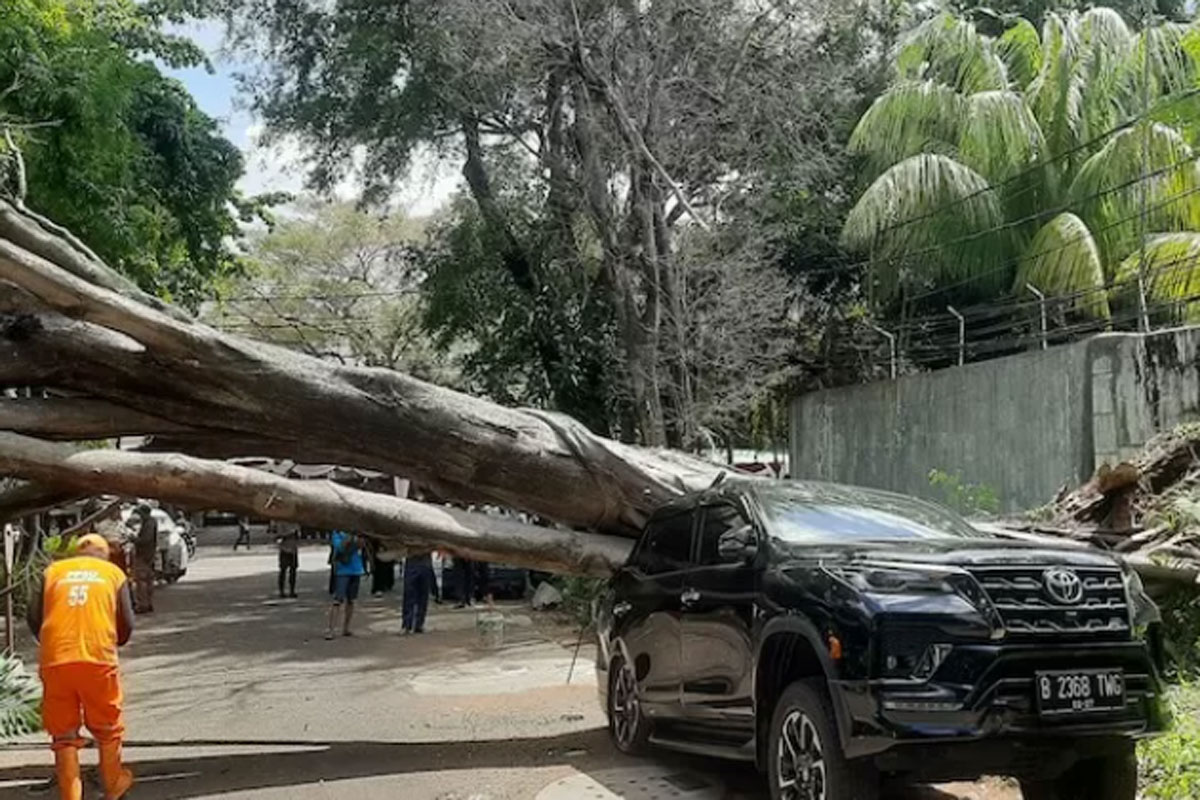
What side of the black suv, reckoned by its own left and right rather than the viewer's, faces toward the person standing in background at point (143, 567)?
back

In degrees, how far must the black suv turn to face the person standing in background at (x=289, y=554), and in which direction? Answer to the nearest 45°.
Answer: approximately 180°

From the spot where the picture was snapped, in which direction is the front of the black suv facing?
facing the viewer and to the right of the viewer

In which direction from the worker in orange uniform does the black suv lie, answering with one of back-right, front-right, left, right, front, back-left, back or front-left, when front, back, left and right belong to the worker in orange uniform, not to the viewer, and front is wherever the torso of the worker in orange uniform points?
back-right

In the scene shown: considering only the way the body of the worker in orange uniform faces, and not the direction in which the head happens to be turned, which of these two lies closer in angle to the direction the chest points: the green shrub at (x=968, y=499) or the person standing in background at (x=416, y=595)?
the person standing in background

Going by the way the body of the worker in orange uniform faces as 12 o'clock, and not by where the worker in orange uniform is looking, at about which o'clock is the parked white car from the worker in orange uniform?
The parked white car is roughly at 12 o'clock from the worker in orange uniform.

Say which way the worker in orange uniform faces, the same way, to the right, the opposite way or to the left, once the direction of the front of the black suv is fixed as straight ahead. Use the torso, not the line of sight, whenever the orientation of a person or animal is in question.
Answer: the opposite way

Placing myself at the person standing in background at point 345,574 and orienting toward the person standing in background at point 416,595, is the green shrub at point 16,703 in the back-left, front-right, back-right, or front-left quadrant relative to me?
back-right

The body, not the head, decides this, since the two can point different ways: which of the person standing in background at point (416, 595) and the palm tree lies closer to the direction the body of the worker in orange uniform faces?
the person standing in background

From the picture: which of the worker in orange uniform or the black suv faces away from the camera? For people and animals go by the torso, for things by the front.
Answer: the worker in orange uniform

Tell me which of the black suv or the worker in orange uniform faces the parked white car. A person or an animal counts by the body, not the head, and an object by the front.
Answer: the worker in orange uniform

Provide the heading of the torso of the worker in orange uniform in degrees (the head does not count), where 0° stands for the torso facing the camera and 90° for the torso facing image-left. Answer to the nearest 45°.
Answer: approximately 180°

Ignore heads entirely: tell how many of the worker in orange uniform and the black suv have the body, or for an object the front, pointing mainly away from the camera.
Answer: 1
